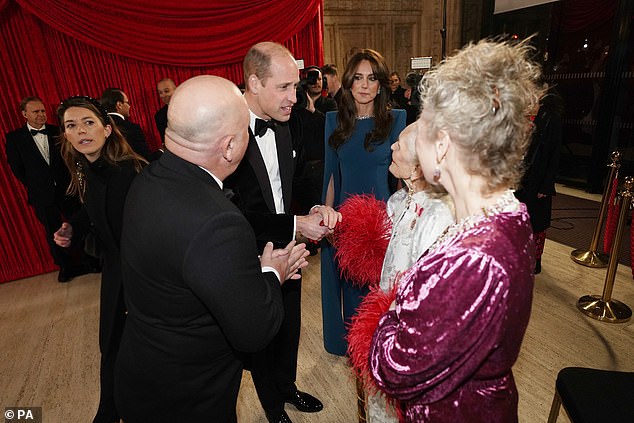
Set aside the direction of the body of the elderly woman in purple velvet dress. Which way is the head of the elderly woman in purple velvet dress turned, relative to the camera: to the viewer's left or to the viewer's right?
to the viewer's left

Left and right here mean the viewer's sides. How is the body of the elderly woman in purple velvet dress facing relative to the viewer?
facing away from the viewer and to the left of the viewer

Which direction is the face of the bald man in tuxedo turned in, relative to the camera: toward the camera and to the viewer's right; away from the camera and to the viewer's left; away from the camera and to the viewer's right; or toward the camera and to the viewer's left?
away from the camera and to the viewer's right

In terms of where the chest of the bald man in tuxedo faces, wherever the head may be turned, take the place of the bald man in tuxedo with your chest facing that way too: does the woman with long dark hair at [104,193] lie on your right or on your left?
on your left

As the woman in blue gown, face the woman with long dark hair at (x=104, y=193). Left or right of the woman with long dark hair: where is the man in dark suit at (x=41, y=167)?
right

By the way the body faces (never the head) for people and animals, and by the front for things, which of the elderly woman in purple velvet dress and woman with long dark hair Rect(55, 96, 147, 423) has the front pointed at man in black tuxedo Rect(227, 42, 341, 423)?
the elderly woman in purple velvet dress

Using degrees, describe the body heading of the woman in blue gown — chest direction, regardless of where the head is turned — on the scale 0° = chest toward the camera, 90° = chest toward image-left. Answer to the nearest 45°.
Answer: approximately 0°

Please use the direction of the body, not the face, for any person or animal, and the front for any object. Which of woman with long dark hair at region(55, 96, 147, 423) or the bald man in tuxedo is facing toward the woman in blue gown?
the bald man in tuxedo

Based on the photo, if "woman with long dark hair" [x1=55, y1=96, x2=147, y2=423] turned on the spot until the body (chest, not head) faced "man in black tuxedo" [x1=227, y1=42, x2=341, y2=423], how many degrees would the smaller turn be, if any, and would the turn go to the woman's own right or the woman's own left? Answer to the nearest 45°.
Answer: approximately 90° to the woman's own left
